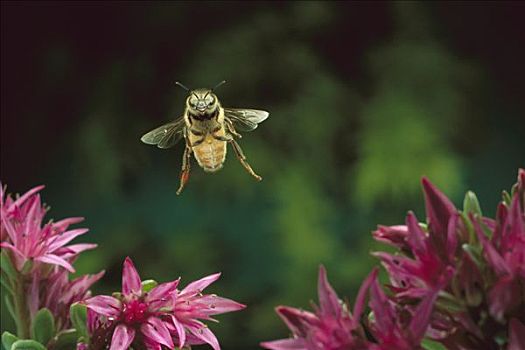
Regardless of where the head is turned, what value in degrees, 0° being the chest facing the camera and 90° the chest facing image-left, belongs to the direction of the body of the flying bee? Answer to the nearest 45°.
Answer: approximately 0°

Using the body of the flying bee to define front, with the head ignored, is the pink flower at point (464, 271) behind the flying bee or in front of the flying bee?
in front

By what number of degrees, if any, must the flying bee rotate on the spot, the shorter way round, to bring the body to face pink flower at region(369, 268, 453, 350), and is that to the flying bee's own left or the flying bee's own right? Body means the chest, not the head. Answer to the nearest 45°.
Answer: approximately 90° to the flying bee's own left

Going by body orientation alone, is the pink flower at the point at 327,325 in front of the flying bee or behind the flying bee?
in front
